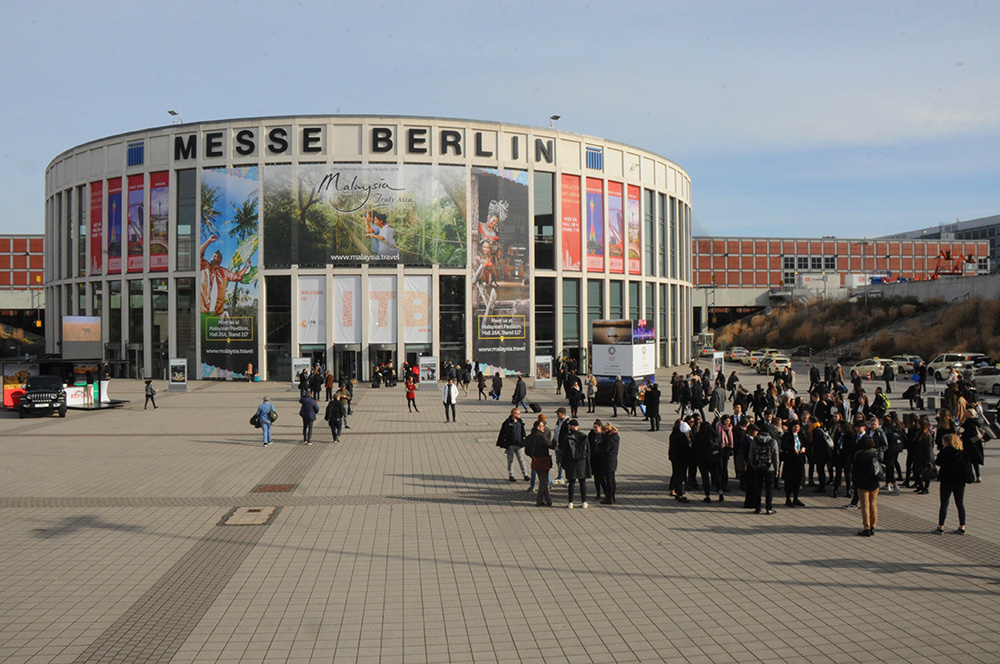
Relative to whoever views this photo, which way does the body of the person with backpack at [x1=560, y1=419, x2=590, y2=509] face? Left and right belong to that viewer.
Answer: facing away from the viewer

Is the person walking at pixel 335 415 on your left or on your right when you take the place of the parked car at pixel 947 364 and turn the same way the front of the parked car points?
on your left

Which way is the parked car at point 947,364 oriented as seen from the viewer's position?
to the viewer's left

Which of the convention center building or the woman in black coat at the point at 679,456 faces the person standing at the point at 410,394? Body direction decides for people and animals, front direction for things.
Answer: the convention center building

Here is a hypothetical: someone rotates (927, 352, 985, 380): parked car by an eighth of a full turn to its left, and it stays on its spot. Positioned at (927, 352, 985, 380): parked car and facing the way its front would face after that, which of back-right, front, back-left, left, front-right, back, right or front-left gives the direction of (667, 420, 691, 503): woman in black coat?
front-left

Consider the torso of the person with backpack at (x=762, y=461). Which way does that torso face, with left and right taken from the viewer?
facing away from the viewer

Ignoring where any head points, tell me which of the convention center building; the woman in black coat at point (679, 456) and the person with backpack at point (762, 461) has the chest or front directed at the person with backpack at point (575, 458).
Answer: the convention center building

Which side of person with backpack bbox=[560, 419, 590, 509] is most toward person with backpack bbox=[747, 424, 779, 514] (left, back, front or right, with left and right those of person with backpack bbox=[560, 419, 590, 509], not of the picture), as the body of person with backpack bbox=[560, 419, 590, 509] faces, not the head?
right
